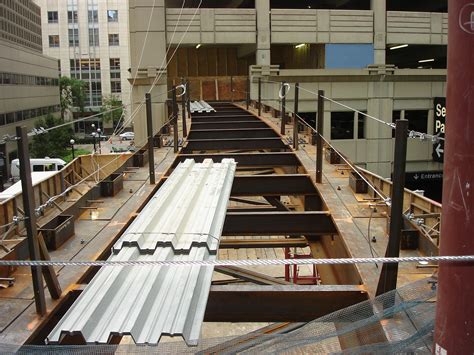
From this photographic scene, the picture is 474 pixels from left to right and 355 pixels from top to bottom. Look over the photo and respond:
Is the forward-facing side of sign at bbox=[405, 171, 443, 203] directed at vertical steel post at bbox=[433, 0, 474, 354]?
yes

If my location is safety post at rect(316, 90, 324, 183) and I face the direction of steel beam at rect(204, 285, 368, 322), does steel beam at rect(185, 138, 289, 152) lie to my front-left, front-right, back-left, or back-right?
back-right

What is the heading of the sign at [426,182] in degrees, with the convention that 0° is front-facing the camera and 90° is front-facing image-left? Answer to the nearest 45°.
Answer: approximately 0°

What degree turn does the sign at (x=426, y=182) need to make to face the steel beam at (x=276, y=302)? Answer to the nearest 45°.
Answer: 0° — it already faces it
